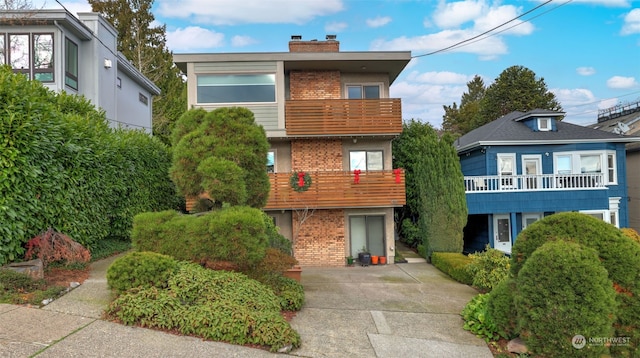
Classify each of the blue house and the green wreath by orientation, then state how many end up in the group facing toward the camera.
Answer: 2

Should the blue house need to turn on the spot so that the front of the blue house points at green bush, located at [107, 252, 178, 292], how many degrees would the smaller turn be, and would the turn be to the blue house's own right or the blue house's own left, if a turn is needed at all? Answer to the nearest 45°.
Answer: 0° — it already faces it

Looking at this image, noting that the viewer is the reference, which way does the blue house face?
facing the viewer

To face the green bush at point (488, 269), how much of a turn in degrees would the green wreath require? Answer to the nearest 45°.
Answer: approximately 45° to its left

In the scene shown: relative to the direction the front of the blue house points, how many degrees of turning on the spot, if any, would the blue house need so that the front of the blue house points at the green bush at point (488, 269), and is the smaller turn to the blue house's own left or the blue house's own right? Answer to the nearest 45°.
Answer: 0° — it already faces it

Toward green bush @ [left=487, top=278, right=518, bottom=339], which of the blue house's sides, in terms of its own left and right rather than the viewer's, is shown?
front

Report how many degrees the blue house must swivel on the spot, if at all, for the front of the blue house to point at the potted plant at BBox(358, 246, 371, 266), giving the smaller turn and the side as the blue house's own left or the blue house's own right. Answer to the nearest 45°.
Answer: approximately 45° to the blue house's own right

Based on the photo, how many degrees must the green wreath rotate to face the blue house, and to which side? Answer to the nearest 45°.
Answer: approximately 90° to its left

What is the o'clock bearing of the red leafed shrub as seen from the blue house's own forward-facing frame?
The red leafed shrub is roughly at 1 o'clock from the blue house.

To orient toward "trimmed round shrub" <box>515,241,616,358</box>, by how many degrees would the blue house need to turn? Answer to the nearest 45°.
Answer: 0° — it already faces it
